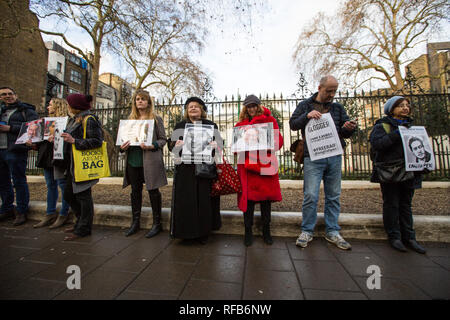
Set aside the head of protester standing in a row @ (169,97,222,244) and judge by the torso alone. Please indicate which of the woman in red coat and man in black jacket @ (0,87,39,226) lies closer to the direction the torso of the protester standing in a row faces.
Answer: the woman in red coat

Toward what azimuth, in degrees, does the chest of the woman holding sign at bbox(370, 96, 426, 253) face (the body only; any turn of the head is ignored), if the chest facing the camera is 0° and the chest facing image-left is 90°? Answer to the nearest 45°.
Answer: approximately 315°

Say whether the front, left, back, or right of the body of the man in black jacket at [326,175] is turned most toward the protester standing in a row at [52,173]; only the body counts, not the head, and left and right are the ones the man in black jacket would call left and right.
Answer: right

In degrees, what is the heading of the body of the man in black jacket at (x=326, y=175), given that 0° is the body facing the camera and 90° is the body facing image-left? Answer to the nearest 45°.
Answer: approximately 0°

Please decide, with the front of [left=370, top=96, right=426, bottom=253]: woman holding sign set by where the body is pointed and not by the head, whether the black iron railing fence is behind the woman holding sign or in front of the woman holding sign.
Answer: behind

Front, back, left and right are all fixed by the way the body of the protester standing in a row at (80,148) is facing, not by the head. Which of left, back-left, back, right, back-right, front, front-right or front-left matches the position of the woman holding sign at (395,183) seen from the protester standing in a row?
back-left

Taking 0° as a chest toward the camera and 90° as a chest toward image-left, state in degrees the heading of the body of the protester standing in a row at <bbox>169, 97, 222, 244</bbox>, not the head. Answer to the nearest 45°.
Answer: approximately 0°

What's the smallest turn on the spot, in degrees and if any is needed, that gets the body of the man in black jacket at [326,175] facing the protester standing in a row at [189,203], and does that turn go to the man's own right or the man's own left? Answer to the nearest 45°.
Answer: approximately 45° to the man's own right
